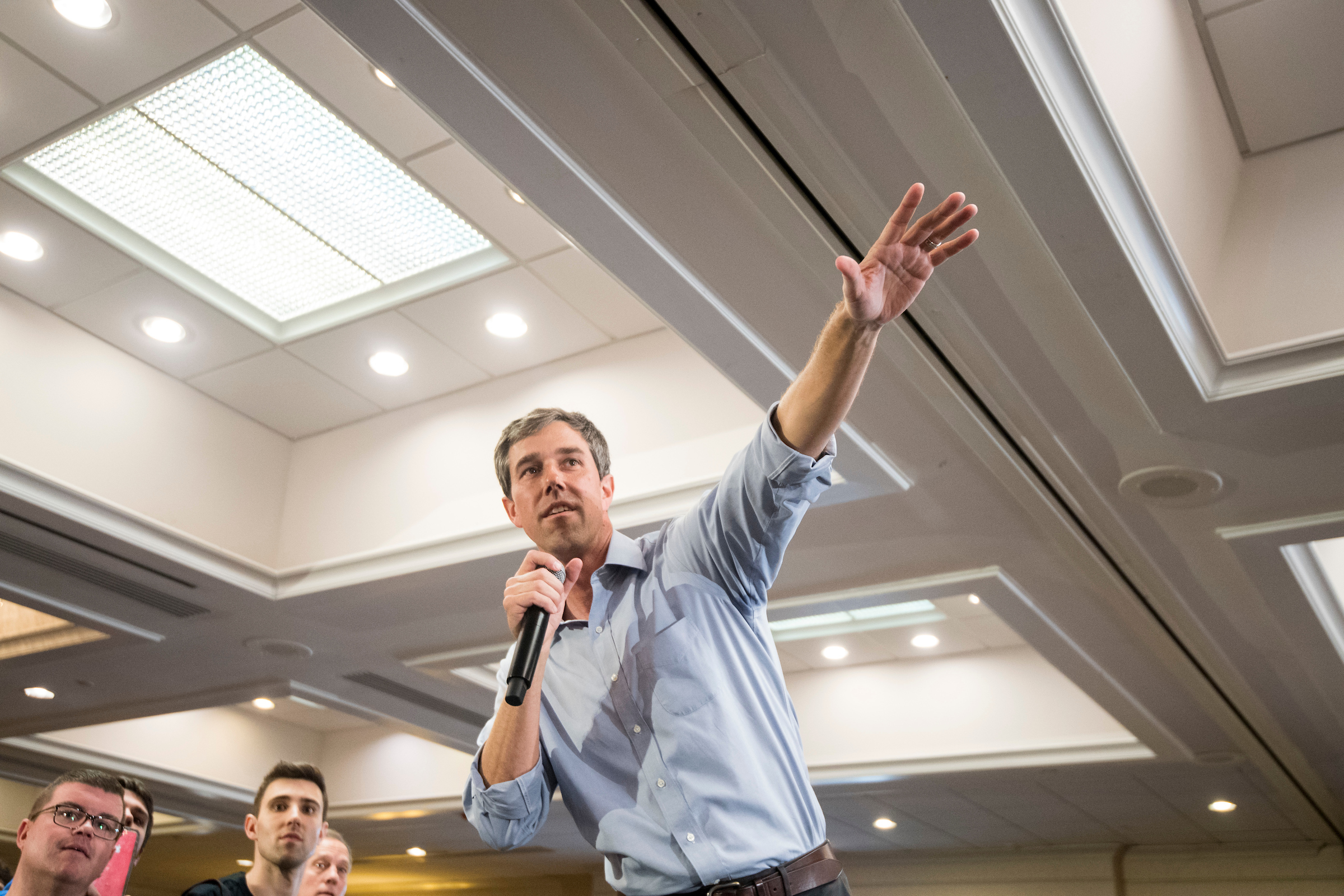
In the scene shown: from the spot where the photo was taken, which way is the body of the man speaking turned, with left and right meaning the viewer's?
facing the viewer

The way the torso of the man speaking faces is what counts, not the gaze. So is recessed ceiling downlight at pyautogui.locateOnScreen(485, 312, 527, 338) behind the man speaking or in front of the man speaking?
behind

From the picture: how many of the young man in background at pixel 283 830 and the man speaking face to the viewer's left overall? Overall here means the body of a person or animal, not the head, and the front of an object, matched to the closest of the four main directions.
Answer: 0

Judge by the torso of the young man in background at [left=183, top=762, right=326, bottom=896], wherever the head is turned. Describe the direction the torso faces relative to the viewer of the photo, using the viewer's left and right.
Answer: facing the viewer and to the right of the viewer
